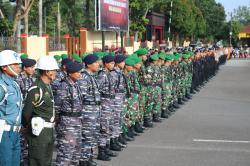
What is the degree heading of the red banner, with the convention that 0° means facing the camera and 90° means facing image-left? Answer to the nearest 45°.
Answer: approximately 0°

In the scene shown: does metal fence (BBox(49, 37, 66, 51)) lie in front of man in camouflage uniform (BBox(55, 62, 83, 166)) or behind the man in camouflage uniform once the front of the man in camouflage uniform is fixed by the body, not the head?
behind

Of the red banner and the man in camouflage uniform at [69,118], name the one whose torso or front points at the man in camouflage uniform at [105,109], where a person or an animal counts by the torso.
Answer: the red banner

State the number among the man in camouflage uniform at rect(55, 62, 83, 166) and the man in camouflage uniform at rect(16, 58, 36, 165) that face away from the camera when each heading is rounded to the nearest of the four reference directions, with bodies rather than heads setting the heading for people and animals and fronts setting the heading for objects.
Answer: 0

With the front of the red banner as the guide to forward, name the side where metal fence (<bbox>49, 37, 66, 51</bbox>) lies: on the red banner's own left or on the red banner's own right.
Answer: on the red banner's own right

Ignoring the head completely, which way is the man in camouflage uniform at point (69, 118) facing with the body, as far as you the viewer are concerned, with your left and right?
facing the viewer and to the right of the viewer

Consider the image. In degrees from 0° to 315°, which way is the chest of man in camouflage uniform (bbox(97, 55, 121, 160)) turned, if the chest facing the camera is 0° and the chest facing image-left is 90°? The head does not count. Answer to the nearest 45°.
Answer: approximately 315°

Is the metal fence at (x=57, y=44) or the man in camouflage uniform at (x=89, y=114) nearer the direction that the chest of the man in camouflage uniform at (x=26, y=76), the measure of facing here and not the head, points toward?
the man in camouflage uniform

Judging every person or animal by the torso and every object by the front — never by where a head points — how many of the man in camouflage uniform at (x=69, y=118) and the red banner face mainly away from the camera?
0
